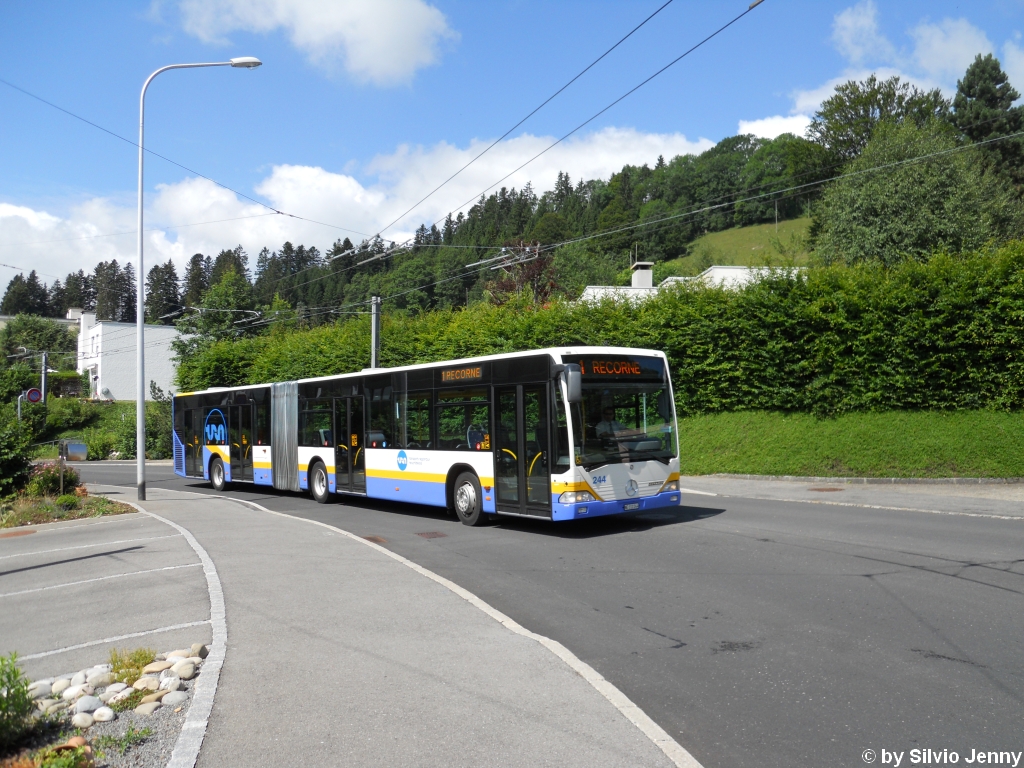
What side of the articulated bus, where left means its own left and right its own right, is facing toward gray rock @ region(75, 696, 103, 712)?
right

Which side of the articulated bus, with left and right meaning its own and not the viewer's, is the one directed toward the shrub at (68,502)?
back

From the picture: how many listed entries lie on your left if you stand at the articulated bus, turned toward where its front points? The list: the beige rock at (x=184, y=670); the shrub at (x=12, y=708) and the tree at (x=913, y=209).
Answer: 1

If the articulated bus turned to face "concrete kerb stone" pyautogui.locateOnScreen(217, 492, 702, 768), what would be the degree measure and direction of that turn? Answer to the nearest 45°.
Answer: approximately 45° to its right

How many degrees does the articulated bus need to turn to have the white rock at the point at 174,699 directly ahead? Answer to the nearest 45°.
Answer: approximately 45° to its right

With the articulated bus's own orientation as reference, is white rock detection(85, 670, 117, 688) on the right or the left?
on its right

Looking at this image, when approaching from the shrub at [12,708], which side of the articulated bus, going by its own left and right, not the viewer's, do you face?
right

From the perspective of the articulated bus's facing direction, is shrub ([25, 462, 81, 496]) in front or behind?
behind

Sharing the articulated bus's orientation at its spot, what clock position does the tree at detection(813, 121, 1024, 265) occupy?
The tree is roughly at 9 o'clock from the articulated bus.

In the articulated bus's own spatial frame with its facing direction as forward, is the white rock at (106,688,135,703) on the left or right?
on its right

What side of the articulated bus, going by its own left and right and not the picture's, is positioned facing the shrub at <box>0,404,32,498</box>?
back

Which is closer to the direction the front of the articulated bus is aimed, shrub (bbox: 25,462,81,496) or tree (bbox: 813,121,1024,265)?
the tree
